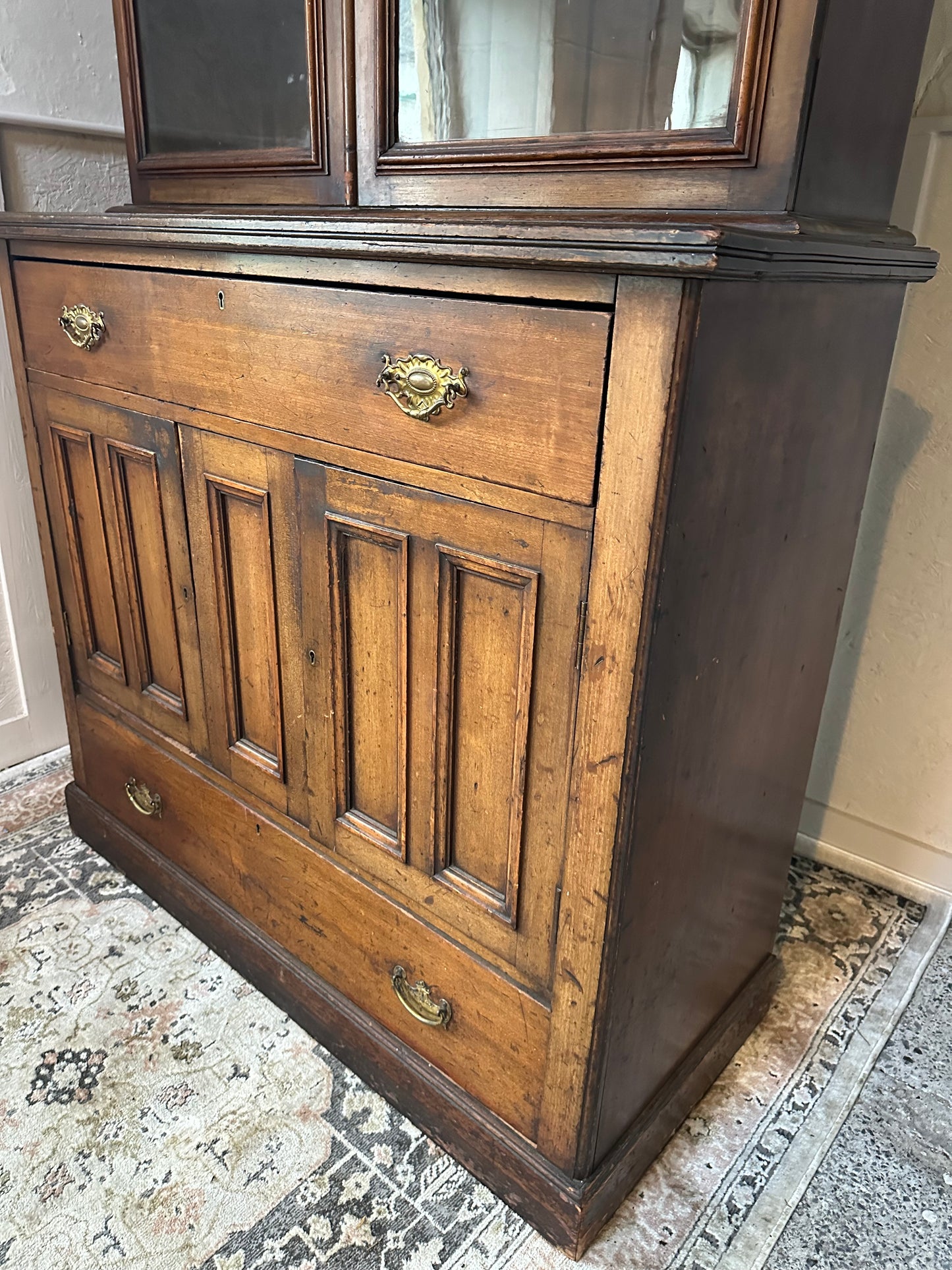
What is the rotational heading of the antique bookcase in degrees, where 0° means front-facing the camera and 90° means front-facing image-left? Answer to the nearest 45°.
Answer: approximately 45°
